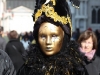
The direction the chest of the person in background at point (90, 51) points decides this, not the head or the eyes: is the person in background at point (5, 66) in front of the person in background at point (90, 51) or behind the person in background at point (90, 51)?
in front

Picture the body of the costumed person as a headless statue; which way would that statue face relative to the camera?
toward the camera

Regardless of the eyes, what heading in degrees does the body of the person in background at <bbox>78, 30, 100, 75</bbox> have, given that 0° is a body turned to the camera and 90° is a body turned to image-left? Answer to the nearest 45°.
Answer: approximately 45°

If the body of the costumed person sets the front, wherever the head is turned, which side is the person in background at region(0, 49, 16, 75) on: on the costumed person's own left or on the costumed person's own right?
on the costumed person's own right
